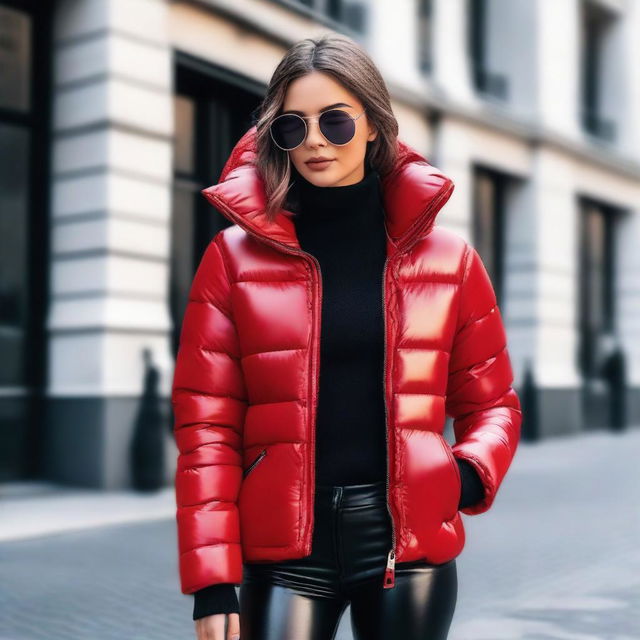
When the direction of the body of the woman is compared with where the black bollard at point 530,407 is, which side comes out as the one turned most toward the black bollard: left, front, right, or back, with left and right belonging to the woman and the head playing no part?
back

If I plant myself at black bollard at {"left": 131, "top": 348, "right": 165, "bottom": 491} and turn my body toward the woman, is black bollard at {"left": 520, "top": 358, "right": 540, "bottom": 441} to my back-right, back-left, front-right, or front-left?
back-left

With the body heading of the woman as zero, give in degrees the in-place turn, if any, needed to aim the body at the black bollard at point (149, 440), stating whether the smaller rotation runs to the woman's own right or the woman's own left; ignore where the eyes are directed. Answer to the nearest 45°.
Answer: approximately 180°

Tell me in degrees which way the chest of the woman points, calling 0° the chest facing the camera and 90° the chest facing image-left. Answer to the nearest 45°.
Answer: approximately 0°

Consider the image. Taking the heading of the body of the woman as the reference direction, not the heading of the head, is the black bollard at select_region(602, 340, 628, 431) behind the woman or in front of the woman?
behind
